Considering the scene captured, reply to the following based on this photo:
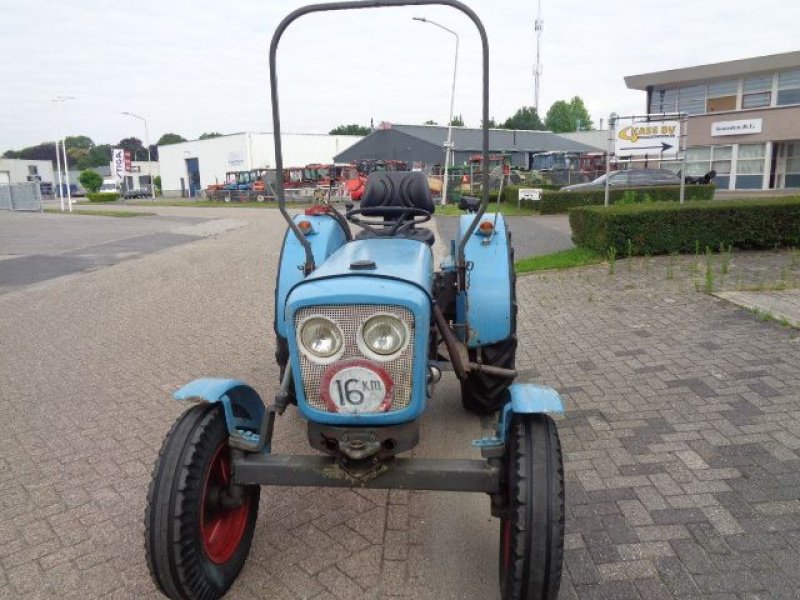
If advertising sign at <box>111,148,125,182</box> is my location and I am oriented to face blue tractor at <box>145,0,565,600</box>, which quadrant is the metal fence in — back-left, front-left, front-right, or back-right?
front-right

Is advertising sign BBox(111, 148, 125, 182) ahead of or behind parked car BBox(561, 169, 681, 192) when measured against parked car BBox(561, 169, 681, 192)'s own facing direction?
ahead

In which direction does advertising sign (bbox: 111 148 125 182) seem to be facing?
toward the camera

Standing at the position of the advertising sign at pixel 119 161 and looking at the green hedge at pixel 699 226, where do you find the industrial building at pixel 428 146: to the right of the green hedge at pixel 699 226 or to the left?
left

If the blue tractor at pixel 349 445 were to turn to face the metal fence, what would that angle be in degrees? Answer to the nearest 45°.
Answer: approximately 135° to its right

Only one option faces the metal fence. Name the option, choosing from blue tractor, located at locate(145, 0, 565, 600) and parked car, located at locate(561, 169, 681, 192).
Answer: the parked car

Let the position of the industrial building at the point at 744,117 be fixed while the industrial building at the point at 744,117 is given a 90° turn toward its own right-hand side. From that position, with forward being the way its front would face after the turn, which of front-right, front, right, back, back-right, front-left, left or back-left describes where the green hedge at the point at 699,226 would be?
back-left

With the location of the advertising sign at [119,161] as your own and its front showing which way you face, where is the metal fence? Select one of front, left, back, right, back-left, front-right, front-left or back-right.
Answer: front-right

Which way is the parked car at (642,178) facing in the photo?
to the viewer's left

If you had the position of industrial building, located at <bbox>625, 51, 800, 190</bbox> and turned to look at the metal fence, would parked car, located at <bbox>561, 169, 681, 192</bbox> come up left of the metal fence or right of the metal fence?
left

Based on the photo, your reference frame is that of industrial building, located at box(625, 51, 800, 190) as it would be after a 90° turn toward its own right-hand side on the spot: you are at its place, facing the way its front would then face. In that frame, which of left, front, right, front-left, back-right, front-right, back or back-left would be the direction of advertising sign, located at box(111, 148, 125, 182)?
front-left

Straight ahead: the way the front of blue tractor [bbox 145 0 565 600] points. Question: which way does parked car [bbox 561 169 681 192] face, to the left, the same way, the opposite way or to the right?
to the right

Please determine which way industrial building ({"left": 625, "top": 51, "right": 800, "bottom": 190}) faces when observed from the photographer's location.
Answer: facing the viewer and to the left of the viewer

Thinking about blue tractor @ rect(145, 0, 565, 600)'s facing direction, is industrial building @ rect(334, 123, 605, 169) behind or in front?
behind

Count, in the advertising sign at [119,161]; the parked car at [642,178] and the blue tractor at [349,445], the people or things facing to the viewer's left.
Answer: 1

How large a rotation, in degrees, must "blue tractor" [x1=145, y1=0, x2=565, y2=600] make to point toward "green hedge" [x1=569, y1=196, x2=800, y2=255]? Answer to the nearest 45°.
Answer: approximately 135° to its left

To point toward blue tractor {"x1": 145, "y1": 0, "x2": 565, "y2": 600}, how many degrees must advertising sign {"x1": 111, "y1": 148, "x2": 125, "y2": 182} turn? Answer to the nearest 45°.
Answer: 0° — it already faces it

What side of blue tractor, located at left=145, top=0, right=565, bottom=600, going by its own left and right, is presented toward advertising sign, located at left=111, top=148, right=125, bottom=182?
back

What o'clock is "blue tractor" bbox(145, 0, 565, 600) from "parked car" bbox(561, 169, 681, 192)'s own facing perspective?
The blue tractor is roughly at 9 o'clock from the parked car.

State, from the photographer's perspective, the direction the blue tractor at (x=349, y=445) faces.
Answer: facing the viewer
